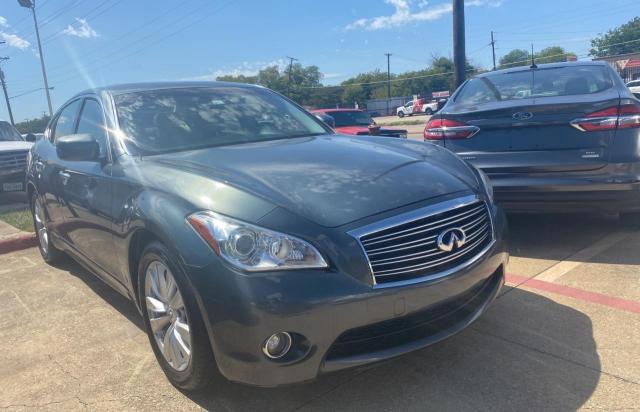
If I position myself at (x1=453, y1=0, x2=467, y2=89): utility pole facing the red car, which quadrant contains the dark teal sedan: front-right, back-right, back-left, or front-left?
back-left

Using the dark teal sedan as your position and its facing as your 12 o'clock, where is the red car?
The red car is roughly at 8 o'clock from the dark teal sedan.

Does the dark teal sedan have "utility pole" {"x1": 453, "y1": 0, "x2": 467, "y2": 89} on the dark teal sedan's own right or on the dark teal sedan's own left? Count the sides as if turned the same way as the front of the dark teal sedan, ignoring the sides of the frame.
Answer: on the dark teal sedan's own left

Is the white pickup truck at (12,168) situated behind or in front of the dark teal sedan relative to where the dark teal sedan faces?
behind

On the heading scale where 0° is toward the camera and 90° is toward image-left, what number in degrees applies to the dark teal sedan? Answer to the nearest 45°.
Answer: approximately 315°
